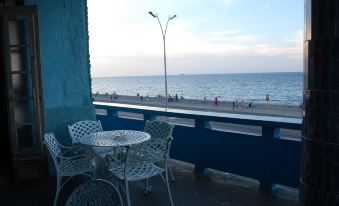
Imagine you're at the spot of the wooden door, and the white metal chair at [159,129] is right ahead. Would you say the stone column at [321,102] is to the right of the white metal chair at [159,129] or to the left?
right

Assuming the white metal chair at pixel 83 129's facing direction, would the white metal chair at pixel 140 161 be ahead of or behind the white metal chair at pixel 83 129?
ahead

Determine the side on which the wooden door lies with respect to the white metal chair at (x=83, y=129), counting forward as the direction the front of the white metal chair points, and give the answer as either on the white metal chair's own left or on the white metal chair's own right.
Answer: on the white metal chair's own right

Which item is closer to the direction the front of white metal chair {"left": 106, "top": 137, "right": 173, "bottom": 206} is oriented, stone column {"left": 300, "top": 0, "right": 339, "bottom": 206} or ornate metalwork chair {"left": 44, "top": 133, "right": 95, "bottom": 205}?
the ornate metalwork chair

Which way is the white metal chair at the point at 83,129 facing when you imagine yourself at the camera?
facing the viewer and to the right of the viewer

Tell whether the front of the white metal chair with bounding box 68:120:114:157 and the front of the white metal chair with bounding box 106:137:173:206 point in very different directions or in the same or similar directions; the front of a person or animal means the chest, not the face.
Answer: very different directions

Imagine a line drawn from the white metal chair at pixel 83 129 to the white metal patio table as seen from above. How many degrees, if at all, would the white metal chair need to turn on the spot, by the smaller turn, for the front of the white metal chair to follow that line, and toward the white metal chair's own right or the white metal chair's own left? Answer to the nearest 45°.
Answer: approximately 45° to the white metal chair's own right

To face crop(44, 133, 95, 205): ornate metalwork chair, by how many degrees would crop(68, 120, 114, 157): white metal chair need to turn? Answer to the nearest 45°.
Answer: approximately 45° to its right

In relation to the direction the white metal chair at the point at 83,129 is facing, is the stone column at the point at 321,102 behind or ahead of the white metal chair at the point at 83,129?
ahead

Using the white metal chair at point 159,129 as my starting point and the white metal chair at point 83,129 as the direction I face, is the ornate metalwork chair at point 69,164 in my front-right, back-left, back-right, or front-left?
front-left

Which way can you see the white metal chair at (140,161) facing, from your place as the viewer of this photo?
facing away from the viewer and to the left of the viewer
